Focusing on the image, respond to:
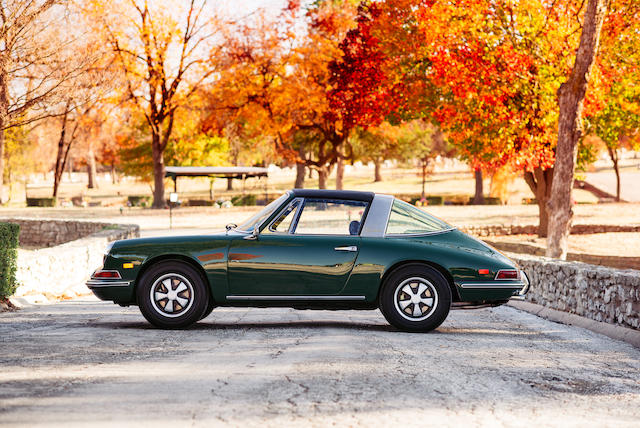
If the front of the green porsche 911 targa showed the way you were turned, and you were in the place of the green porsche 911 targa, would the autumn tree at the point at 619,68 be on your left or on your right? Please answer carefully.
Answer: on your right

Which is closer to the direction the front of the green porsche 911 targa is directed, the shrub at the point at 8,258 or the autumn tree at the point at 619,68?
the shrub

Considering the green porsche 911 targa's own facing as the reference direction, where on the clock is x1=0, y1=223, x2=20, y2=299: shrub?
The shrub is roughly at 1 o'clock from the green porsche 911 targa.

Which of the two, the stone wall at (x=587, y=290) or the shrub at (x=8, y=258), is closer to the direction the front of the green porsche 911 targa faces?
the shrub

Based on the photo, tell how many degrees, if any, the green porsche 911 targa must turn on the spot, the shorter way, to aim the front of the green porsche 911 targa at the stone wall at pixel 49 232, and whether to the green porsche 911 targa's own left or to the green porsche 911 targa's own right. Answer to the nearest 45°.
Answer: approximately 45° to the green porsche 911 targa's own right

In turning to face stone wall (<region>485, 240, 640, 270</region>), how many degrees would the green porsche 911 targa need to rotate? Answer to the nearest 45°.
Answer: approximately 135° to its right

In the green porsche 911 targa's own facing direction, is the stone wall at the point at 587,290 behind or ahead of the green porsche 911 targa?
behind

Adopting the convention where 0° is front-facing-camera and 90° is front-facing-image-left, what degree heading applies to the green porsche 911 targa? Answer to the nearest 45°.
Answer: approximately 90°

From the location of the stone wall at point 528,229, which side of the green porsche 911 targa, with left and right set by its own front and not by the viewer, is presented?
right

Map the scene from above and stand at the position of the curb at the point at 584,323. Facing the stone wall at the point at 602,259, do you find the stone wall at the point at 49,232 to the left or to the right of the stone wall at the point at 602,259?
left

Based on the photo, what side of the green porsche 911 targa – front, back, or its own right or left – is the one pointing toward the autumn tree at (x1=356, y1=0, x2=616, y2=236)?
right
